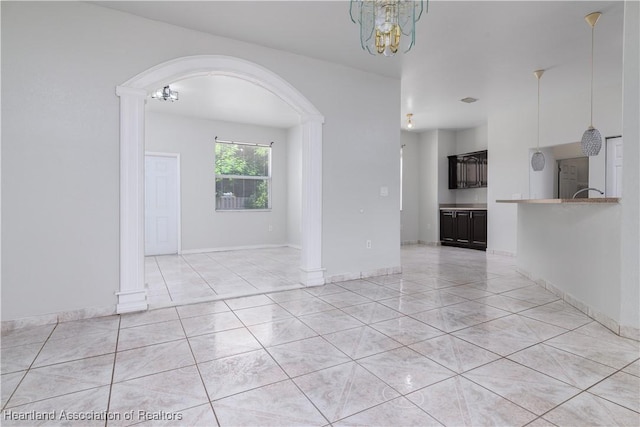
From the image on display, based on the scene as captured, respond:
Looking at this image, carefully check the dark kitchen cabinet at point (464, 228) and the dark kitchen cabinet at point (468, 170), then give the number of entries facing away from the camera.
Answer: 0

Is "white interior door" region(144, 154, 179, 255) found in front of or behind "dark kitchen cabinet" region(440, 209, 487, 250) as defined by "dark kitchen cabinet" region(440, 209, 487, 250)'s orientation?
in front

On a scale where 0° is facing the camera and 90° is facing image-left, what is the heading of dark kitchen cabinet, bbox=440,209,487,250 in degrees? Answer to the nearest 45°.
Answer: approximately 45°

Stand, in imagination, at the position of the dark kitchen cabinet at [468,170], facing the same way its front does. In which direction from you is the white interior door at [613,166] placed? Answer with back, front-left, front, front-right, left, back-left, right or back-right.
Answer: left

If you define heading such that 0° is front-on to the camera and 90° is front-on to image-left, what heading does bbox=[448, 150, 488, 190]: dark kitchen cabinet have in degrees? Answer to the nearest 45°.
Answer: approximately 45°

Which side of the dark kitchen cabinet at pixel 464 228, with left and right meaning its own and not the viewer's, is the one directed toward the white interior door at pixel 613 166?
left
